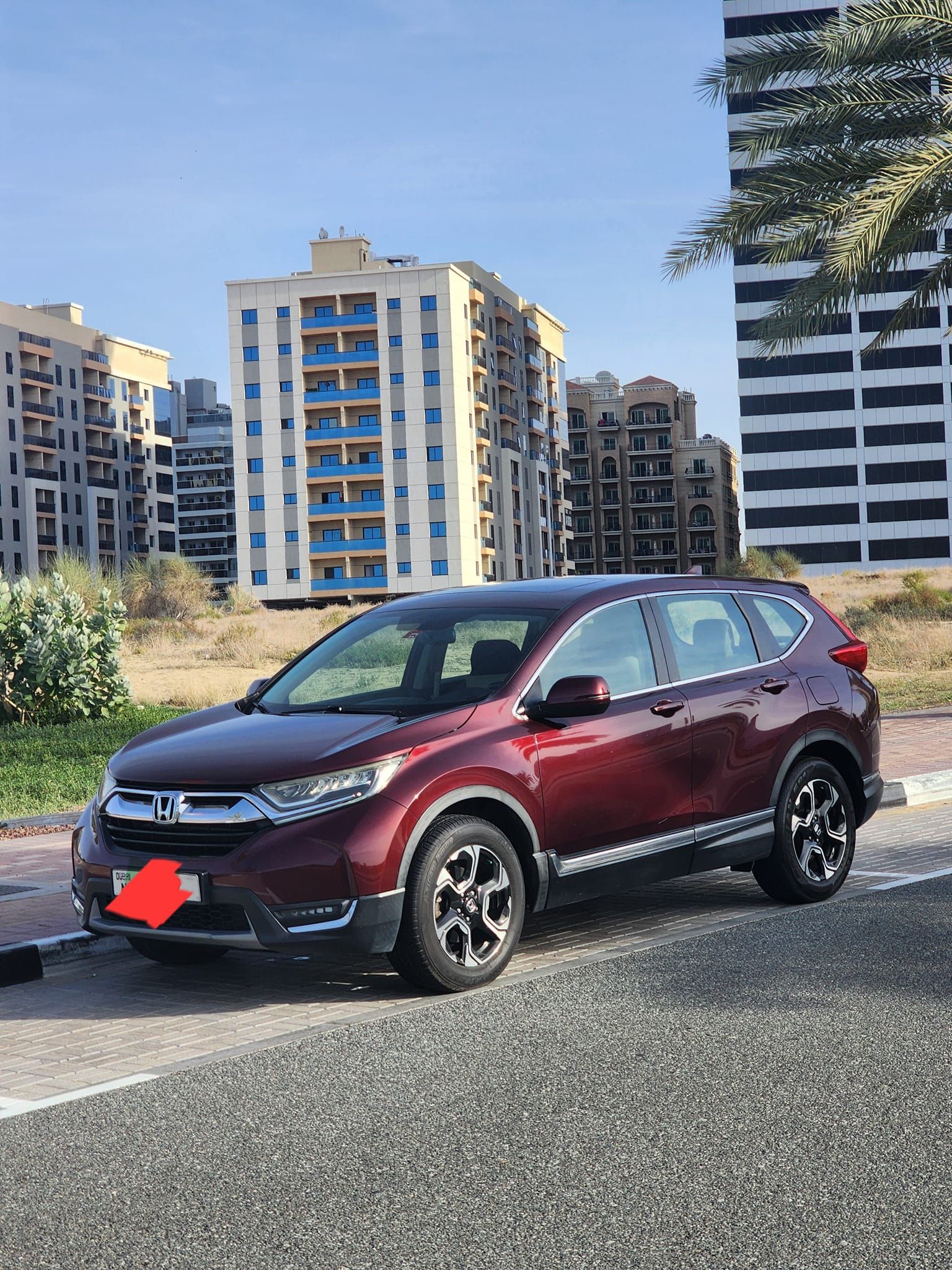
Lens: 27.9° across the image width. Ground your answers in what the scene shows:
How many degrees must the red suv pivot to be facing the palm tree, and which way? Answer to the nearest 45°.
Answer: approximately 135° to its right

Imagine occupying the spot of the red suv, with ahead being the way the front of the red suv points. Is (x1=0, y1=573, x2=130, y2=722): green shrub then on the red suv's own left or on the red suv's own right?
on the red suv's own right

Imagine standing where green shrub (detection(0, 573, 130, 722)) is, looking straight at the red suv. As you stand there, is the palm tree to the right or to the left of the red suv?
left

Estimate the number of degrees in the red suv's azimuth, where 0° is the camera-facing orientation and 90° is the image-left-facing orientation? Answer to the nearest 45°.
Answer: approximately 45°

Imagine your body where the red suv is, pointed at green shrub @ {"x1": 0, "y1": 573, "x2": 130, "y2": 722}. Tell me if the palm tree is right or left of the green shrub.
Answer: right
